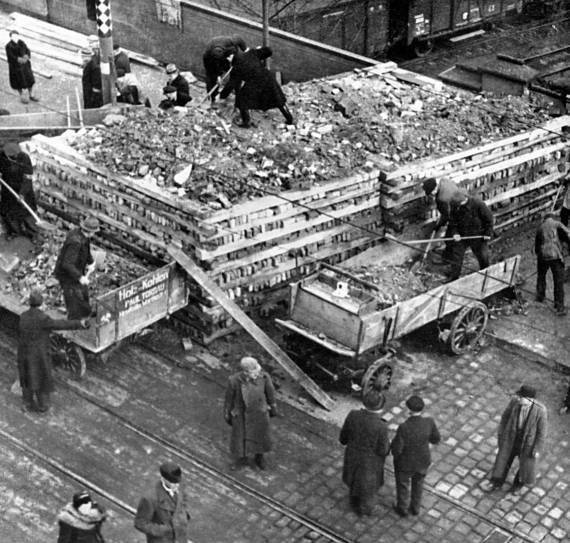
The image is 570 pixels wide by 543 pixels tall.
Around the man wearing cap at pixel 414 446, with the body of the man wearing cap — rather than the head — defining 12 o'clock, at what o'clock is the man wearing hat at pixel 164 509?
The man wearing hat is roughly at 8 o'clock from the man wearing cap.

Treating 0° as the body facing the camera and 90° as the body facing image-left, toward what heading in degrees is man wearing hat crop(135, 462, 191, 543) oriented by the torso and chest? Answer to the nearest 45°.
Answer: approximately 315°

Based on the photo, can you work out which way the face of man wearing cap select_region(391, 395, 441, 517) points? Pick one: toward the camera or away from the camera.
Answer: away from the camera

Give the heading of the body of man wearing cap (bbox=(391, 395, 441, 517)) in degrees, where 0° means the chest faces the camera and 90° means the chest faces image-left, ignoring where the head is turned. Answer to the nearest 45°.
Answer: approximately 180°

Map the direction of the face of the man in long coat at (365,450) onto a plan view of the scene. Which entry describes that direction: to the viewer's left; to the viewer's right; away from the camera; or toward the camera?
away from the camera
